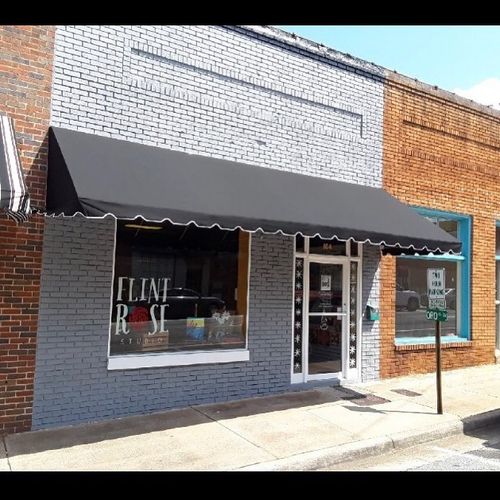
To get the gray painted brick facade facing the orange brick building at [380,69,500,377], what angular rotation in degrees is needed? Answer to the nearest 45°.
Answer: approximately 90° to its left

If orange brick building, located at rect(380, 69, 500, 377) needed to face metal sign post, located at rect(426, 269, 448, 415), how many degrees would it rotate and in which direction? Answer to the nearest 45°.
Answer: approximately 45° to its right

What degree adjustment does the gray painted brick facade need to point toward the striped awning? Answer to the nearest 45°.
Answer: approximately 90° to its right

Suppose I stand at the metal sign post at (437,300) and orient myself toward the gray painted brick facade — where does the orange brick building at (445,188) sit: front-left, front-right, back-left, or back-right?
back-right

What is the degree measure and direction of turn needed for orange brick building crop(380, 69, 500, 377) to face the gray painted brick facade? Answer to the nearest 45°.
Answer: approximately 90° to its right

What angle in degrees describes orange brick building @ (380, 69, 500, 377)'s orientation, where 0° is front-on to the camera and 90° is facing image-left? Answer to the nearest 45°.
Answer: approximately 315°

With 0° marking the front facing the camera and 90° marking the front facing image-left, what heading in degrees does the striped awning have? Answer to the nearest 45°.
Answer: approximately 315°

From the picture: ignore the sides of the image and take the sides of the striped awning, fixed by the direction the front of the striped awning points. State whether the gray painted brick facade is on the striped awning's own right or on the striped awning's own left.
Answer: on the striped awning's own left

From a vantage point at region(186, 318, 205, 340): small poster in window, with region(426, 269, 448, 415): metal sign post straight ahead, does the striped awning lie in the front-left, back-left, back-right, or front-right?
back-right

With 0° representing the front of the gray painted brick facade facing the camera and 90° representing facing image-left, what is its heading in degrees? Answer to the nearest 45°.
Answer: approximately 315°

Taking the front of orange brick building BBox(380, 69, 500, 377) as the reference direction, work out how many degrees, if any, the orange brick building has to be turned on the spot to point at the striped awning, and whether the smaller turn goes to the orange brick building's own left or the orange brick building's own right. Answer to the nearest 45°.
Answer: approximately 90° to the orange brick building's own right

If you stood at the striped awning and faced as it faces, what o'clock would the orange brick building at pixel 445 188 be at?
The orange brick building is roughly at 10 o'clock from the striped awning.
